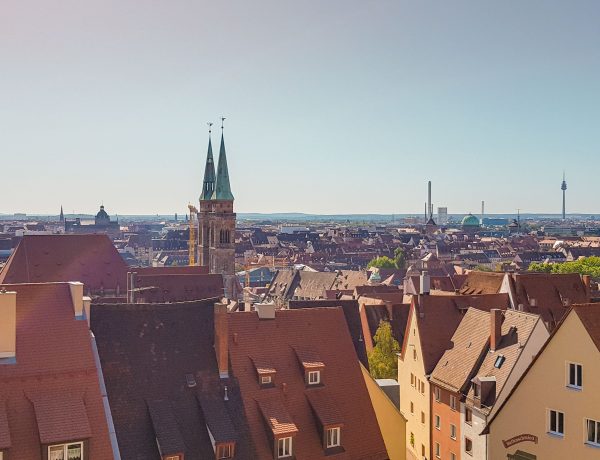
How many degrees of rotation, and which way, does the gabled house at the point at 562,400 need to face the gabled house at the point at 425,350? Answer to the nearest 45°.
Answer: approximately 90° to its right

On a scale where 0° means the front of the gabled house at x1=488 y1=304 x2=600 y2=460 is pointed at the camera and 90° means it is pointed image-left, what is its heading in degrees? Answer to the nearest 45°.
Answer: approximately 45°

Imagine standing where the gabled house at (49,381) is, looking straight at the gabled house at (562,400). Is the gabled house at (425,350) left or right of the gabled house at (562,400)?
left

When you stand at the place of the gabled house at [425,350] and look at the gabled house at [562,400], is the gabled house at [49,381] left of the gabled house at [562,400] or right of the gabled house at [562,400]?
right
